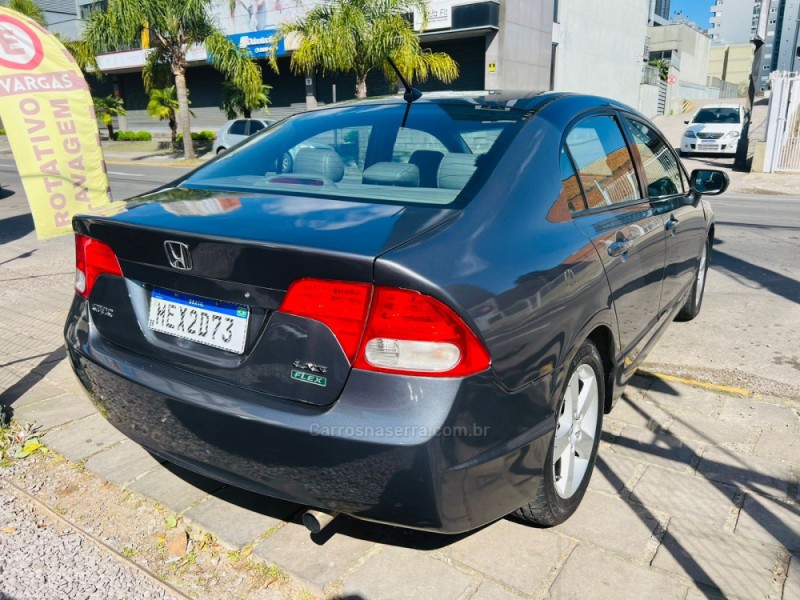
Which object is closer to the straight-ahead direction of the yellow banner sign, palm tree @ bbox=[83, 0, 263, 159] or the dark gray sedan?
the dark gray sedan

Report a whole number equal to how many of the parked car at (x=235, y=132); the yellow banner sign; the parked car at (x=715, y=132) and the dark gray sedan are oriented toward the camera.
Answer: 2

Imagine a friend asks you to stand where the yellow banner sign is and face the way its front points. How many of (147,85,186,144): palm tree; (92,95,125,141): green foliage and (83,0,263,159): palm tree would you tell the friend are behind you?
3

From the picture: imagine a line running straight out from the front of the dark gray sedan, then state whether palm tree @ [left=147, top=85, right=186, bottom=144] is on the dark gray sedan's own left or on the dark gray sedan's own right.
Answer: on the dark gray sedan's own left

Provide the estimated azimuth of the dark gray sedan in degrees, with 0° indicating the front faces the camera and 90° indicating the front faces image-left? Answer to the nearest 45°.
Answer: approximately 225°

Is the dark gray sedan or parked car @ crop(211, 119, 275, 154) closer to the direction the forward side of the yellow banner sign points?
the dark gray sedan

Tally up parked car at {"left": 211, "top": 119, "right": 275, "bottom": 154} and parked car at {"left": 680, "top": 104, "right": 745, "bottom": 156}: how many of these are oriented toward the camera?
1

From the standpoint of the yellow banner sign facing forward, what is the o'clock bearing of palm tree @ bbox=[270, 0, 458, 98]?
The palm tree is roughly at 7 o'clock from the yellow banner sign.
